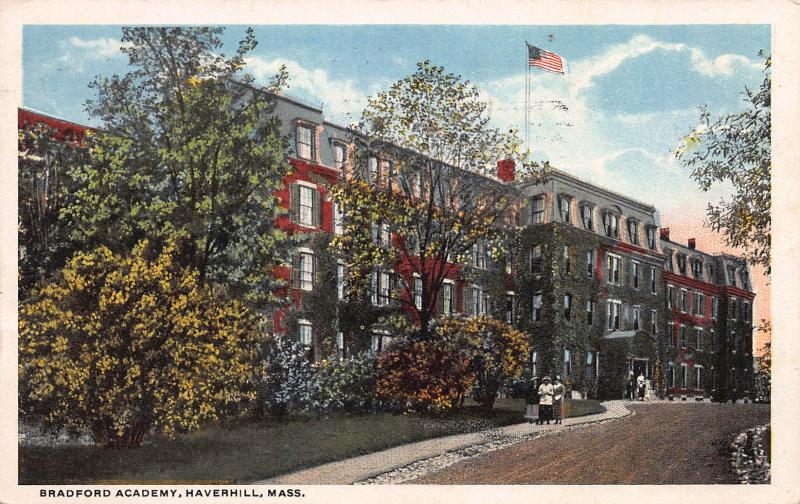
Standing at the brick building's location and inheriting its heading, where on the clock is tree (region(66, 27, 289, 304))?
The tree is roughly at 4 o'clock from the brick building.

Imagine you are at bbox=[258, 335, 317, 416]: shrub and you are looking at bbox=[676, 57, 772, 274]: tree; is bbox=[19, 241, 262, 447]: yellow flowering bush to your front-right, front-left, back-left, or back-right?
back-right

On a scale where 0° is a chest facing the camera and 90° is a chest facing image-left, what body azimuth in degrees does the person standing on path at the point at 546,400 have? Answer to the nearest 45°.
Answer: approximately 0°

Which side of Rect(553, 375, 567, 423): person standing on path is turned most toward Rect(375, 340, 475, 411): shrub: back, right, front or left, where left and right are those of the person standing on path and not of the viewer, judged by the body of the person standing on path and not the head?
right

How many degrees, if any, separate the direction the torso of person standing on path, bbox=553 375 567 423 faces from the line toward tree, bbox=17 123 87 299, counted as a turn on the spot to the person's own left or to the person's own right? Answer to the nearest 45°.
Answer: approximately 45° to the person's own right

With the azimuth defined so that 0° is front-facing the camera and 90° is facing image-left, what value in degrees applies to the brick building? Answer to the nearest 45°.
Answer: approximately 315°

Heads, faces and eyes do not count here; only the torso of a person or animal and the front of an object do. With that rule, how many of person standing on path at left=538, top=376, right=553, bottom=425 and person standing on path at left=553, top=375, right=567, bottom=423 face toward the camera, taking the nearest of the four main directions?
2
